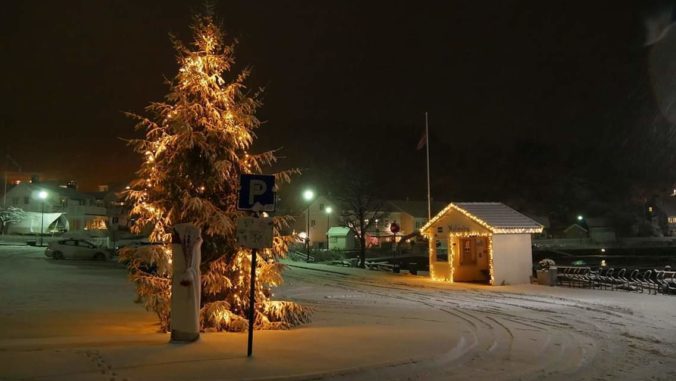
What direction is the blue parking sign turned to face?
toward the camera

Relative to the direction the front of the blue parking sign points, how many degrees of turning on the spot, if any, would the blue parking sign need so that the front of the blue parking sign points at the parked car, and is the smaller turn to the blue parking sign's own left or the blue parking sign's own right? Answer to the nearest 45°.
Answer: approximately 180°

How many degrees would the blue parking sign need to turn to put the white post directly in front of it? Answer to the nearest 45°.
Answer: approximately 135° to its right

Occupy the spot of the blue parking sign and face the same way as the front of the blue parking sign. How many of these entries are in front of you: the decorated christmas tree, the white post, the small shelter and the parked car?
0

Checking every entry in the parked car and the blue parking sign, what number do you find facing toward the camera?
1

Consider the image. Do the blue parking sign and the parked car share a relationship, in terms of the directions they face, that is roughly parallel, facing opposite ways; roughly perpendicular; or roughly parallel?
roughly perpendicular

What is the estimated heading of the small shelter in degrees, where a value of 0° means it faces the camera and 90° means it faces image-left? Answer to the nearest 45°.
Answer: approximately 45°

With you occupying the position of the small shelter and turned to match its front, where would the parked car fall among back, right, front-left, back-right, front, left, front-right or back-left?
front-right

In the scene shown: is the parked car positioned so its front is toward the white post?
no
